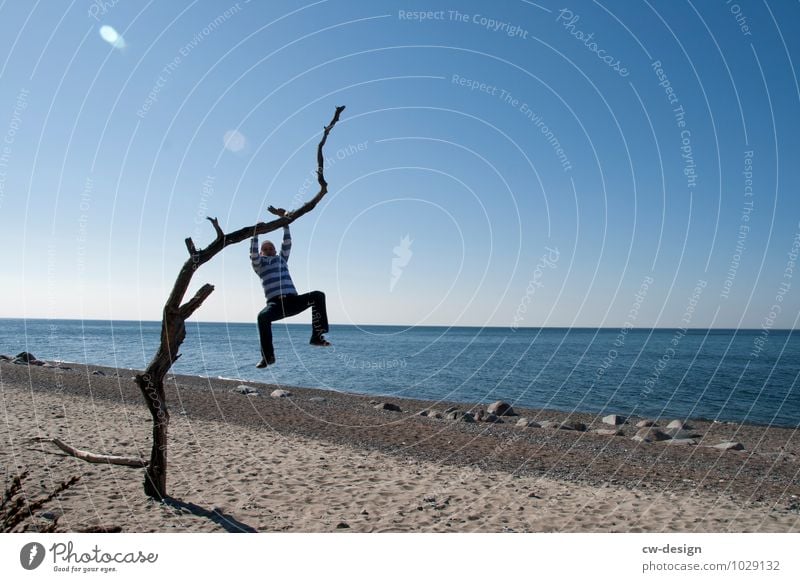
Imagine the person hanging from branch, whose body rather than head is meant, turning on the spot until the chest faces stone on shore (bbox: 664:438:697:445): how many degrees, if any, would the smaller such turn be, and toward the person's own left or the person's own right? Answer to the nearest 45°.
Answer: approximately 135° to the person's own left

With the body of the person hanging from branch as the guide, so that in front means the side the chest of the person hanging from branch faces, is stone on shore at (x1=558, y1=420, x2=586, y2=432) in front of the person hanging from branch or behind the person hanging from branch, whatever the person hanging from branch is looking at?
behind

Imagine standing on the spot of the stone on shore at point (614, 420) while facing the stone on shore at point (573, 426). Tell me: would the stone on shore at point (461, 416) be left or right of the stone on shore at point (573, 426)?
right

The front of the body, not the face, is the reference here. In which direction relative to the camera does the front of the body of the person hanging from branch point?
toward the camera

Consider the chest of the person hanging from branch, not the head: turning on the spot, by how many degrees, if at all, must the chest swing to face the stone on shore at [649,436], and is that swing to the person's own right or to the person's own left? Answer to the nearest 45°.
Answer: approximately 135° to the person's own left

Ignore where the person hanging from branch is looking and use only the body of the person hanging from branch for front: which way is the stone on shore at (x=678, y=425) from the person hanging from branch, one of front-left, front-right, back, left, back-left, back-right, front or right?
back-left

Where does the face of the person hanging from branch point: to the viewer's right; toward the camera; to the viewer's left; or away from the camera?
toward the camera

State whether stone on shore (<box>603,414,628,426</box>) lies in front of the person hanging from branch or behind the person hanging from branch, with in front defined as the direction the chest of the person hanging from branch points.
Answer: behind
